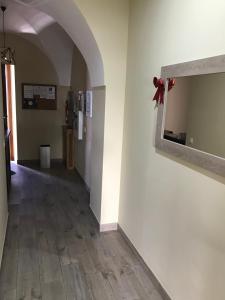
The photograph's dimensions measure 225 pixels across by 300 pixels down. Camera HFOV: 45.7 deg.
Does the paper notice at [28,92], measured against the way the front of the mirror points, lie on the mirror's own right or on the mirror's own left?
on the mirror's own right

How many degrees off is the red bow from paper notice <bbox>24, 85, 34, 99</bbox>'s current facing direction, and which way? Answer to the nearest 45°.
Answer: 0° — it already faces it

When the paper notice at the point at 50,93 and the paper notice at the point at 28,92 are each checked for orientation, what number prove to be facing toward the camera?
2

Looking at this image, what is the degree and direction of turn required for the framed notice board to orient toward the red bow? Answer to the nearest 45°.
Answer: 0° — it already faces it

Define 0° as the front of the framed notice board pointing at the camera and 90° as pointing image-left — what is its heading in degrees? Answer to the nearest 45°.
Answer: approximately 0°
